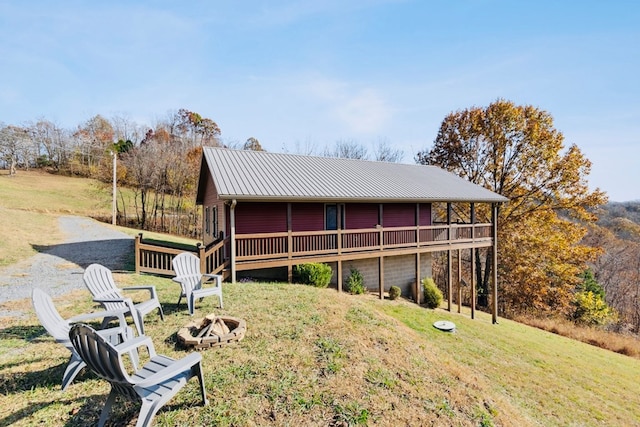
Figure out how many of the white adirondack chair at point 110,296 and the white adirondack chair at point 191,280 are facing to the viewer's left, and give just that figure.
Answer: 0

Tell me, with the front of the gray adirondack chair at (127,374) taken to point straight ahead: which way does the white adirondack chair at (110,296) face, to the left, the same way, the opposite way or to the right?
to the right

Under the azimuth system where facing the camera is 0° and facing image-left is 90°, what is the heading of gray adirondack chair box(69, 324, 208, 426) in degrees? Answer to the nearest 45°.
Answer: approximately 225°

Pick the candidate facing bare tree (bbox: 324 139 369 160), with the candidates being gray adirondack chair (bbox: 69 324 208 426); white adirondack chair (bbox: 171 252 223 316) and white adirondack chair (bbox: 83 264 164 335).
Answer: the gray adirondack chair

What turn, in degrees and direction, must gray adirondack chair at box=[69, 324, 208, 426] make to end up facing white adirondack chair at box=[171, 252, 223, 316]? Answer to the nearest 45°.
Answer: approximately 45° to its left

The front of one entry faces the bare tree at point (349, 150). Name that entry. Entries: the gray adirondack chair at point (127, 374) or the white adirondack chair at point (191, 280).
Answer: the gray adirondack chair

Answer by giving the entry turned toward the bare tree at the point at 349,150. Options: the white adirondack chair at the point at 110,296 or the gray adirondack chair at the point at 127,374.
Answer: the gray adirondack chair

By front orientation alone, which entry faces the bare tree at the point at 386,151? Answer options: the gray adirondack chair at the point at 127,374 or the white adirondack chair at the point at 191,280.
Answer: the gray adirondack chair

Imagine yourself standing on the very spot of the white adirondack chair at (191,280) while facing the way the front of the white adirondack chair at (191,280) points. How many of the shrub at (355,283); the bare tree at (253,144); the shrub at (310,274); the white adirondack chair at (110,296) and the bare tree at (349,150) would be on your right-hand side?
1

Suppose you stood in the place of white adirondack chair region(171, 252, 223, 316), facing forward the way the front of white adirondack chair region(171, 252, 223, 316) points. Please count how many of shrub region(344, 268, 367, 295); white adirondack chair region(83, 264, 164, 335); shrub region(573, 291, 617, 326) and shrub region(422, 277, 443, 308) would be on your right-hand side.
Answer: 1

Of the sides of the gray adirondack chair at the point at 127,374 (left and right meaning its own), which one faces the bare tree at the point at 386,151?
front

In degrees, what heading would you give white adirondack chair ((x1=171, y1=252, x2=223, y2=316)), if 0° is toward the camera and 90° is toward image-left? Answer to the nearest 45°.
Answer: approximately 315°

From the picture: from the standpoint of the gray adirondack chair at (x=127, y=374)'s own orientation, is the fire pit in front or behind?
in front

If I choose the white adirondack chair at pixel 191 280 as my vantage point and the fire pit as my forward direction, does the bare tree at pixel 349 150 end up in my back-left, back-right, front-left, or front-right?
back-left
